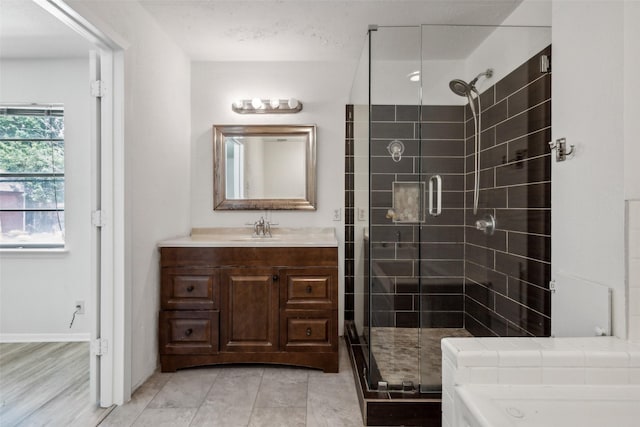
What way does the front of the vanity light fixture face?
toward the camera

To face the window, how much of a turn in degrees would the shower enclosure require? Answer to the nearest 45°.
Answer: approximately 90° to its right

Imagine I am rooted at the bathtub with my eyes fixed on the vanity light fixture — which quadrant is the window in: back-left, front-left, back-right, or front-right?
front-left

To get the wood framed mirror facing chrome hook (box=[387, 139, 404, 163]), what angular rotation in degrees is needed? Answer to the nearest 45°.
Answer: approximately 45° to its left

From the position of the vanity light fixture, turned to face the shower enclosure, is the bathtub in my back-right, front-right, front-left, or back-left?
front-right

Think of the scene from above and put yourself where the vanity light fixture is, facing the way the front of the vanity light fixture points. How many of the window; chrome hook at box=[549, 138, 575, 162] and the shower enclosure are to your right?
1

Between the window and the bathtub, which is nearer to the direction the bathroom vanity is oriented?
the bathtub

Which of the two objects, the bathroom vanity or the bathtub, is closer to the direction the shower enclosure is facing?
the bathtub

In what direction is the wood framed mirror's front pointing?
toward the camera
